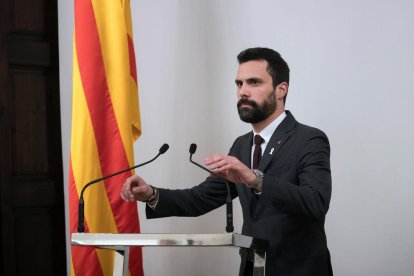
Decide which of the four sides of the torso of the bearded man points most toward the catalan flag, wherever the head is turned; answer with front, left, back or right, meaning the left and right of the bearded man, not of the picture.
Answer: right

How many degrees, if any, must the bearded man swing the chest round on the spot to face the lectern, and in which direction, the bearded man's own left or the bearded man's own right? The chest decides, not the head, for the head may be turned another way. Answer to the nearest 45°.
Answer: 0° — they already face it

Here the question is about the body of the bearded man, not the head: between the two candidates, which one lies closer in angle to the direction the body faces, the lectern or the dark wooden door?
the lectern

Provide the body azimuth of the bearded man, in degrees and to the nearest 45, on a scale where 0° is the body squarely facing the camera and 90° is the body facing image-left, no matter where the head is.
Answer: approximately 45°

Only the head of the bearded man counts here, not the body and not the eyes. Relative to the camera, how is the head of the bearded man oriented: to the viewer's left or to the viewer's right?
to the viewer's left

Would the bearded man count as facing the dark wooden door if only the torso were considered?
no
